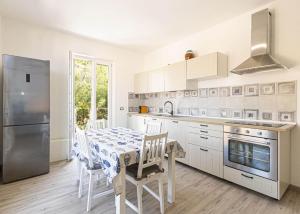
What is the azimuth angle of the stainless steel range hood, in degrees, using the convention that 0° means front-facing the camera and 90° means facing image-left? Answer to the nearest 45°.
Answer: approximately 45°

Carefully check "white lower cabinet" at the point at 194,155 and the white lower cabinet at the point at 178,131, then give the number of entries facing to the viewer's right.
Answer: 0

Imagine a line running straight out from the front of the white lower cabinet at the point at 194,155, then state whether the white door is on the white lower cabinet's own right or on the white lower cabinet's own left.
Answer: on the white lower cabinet's own right

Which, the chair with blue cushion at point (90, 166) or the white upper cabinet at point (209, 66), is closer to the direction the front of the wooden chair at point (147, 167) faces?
the chair with blue cushion

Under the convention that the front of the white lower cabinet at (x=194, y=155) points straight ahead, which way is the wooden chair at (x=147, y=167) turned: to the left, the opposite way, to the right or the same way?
to the right

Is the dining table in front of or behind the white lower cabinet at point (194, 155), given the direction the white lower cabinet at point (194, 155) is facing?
in front

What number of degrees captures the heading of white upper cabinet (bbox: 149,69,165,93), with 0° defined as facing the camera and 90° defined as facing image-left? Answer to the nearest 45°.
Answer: approximately 45°
